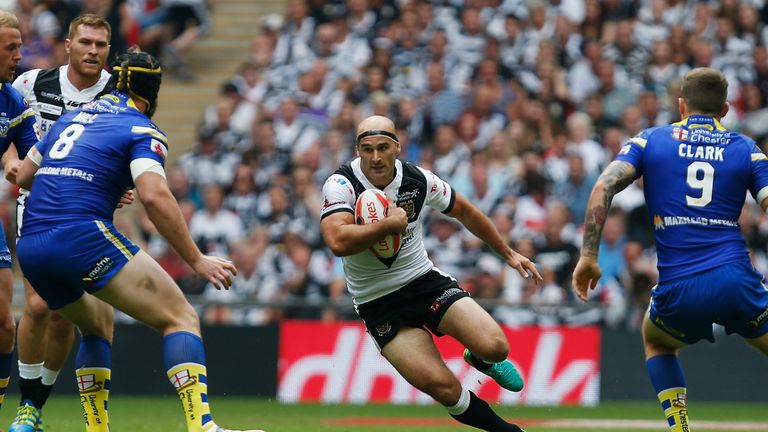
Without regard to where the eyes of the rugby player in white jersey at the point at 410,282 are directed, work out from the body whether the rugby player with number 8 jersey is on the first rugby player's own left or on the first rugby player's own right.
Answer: on the first rugby player's own right

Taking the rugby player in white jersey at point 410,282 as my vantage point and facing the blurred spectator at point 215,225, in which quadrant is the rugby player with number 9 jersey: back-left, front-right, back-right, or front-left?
back-right

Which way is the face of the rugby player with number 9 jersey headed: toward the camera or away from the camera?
away from the camera

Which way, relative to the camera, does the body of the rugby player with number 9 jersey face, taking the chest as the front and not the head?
away from the camera

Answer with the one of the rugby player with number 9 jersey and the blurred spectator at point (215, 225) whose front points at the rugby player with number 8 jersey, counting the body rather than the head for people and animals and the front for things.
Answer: the blurred spectator

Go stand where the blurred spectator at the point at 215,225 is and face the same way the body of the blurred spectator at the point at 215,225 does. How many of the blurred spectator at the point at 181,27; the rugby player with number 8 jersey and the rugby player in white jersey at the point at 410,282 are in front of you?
2

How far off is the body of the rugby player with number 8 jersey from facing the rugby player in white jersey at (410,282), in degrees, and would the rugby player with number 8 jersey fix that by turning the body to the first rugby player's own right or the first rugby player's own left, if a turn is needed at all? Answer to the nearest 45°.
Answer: approximately 45° to the first rugby player's own right

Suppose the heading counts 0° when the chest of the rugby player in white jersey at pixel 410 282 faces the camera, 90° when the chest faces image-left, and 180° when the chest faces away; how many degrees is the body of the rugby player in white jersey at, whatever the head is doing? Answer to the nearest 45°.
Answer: approximately 0°

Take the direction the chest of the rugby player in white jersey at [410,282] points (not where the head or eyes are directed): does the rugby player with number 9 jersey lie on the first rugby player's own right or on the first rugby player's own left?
on the first rugby player's own left

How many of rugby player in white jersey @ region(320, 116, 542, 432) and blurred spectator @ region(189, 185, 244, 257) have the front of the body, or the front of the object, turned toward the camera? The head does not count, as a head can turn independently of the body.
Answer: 2

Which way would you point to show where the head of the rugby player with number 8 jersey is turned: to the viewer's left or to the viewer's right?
to the viewer's right

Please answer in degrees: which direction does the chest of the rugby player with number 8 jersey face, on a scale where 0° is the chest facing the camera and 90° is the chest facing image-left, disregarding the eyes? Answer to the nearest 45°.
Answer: approximately 225°

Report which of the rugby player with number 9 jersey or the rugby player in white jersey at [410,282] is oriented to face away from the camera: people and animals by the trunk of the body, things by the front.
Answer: the rugby player with number 9 jersey

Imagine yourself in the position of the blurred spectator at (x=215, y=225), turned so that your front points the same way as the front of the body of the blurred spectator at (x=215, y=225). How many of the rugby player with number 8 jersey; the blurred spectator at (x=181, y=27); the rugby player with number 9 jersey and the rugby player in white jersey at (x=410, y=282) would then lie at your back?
1

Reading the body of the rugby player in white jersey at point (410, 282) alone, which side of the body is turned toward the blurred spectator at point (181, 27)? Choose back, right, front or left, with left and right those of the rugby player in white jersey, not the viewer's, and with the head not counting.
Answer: back

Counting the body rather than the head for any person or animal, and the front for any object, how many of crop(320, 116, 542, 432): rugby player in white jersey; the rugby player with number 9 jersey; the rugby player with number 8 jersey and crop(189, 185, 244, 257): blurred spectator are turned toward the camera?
2
